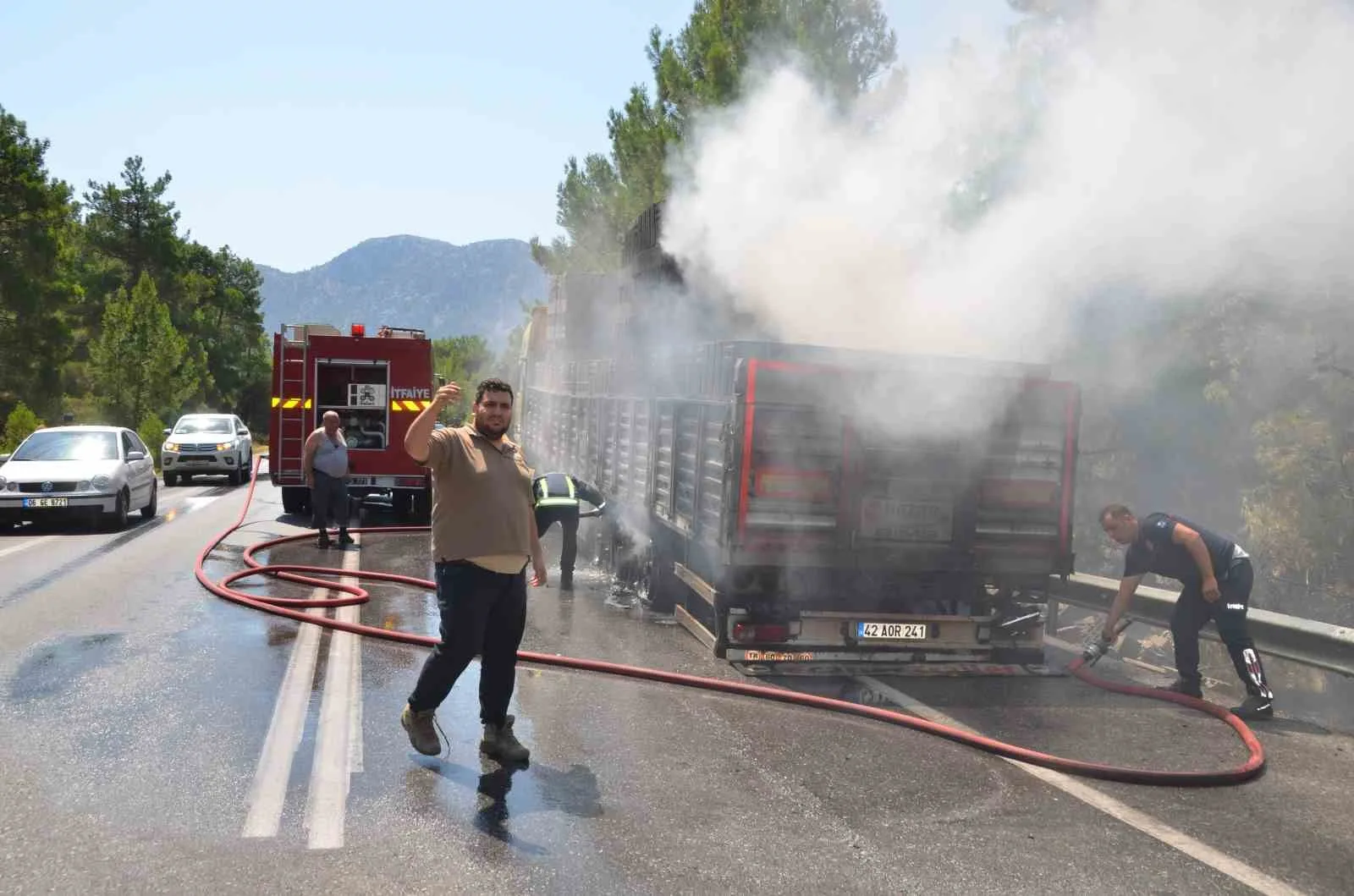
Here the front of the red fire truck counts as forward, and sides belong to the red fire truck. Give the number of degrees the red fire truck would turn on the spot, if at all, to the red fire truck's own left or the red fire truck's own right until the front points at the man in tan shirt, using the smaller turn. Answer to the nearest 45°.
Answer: approximately 180°

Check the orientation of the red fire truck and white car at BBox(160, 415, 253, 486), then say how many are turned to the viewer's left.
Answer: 0

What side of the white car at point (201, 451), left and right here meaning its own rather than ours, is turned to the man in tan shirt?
front

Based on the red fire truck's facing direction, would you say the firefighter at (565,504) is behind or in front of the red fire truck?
behind

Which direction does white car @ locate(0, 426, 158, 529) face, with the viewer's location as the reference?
facing the viewer and to the left of the viewer

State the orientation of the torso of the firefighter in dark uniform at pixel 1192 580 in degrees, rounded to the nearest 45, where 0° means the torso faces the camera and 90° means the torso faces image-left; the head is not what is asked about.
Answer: approximately 90°

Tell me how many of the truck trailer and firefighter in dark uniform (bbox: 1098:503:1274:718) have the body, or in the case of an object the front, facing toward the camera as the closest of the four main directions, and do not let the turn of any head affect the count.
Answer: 0

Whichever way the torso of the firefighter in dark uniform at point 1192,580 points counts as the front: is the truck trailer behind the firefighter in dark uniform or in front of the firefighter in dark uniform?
in front

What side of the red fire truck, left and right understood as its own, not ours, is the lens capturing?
back

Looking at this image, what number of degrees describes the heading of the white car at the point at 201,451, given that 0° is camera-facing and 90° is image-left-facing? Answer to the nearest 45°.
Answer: approximately 0°

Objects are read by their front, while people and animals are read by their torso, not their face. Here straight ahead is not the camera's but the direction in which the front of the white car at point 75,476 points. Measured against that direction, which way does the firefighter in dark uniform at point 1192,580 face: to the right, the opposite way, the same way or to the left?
to the right

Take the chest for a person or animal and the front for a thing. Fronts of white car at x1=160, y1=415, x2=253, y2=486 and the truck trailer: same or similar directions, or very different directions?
very different directions
